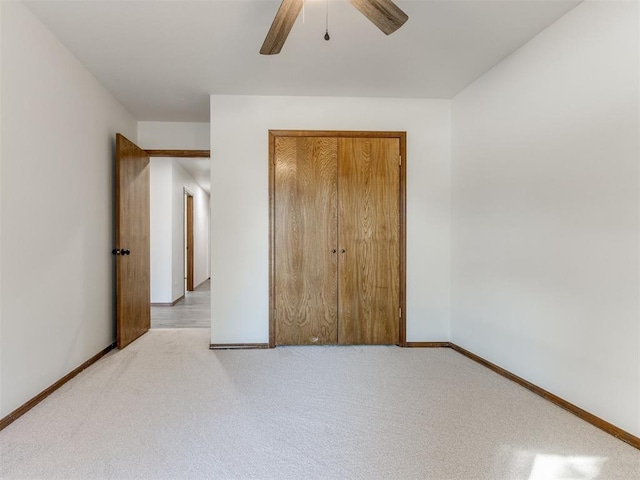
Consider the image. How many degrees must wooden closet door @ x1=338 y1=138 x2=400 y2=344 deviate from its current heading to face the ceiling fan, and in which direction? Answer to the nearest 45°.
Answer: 0° — it already faces it

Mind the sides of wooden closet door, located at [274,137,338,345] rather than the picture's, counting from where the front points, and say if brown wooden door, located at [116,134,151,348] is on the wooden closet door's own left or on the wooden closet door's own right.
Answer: on the wooden closet door's own right

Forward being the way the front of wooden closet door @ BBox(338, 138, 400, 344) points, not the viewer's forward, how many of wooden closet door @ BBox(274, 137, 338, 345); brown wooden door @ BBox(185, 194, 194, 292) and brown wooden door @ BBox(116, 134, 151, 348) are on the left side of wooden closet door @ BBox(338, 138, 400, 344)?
0

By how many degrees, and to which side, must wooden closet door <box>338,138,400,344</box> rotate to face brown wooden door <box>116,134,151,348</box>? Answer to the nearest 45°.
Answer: approximately 90° to its right

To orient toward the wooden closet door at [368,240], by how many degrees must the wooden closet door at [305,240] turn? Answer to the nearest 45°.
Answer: approximately 90° to its left

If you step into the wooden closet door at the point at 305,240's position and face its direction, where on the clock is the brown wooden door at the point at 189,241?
The brown wooden door is roughly at 5 o'clock from the wooden closet door.

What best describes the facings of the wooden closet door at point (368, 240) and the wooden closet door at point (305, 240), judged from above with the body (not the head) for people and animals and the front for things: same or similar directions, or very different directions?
same or similar directions

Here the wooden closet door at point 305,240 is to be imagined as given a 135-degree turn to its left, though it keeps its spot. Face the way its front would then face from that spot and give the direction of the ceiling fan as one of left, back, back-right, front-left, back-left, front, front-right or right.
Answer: back-right

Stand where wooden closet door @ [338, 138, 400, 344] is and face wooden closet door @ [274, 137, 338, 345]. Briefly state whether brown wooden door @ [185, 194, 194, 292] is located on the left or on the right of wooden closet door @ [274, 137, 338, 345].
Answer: right

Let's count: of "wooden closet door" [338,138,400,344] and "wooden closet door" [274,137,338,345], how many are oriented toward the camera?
2

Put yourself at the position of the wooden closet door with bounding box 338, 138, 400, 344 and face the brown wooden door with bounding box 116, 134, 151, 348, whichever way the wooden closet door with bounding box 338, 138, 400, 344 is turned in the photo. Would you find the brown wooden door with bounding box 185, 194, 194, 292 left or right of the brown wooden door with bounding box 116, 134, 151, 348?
right

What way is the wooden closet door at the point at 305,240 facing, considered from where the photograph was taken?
facing the viewer

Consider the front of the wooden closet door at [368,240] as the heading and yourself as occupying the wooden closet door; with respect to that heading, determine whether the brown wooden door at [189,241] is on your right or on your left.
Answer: on your right
